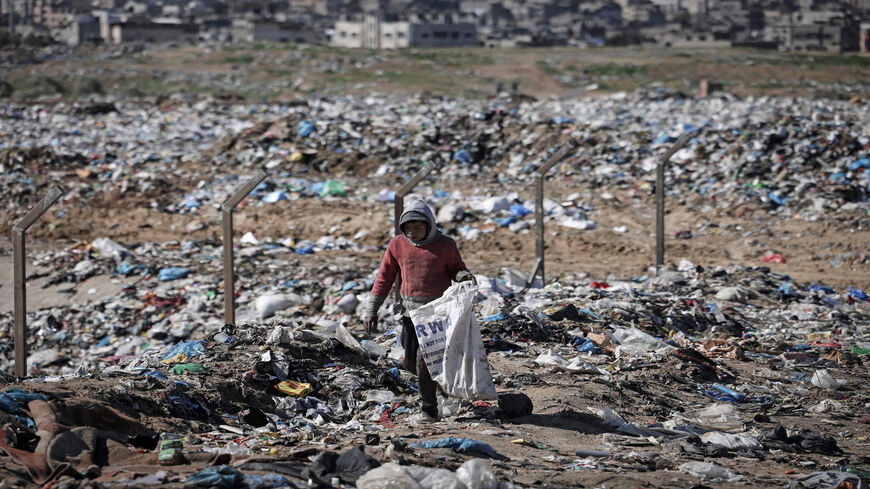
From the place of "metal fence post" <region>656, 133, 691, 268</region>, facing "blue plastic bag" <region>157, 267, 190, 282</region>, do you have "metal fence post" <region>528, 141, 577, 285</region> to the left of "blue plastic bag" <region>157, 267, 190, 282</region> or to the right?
left

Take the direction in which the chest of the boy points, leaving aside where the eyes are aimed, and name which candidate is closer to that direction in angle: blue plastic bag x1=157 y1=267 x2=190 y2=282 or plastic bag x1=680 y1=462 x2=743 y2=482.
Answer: the plastic bag

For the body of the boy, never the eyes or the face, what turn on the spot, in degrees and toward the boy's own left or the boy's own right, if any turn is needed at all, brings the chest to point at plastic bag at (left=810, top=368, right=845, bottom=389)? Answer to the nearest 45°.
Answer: approximately 135° to the boy's own left

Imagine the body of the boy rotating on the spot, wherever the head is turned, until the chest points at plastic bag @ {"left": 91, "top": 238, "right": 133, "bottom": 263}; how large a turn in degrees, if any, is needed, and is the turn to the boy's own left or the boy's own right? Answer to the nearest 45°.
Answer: approximately 135° to the boy's own right

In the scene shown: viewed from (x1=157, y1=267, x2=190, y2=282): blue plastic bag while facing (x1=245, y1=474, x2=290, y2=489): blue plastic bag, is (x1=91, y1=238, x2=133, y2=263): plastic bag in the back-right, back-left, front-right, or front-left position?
back-right

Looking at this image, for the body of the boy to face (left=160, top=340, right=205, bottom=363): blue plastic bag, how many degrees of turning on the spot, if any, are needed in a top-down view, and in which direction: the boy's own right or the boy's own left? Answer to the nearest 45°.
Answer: approximately 135° to the boy's own right

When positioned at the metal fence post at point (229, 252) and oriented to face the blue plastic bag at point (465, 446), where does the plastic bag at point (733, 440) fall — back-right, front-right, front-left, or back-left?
front-left

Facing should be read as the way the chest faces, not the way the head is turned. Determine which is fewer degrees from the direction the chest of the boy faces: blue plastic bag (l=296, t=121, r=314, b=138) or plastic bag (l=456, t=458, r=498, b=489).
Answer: the plastic bag

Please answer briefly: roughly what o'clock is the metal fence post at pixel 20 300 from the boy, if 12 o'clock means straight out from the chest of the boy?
The metal fence post is roughly at 4 o'clock from the boy.

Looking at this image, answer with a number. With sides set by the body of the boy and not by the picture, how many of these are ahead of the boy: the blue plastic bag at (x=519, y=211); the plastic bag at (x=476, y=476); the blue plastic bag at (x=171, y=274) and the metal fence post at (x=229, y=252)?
1

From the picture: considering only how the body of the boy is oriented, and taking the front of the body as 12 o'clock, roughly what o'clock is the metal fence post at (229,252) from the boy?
The metal fence post is roughly at 5 o'clock from the boy.

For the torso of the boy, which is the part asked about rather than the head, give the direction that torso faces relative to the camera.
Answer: toward the camera

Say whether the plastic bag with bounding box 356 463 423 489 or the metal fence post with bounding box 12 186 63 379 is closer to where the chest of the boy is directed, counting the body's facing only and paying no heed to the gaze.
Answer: the plastic bag

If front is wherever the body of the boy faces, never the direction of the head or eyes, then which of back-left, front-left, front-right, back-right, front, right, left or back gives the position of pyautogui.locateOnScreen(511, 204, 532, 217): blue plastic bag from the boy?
back

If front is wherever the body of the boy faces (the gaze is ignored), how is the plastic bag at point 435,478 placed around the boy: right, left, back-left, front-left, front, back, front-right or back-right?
front

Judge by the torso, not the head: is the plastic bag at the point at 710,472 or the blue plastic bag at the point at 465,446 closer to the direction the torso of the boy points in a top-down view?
the blue plastic bag

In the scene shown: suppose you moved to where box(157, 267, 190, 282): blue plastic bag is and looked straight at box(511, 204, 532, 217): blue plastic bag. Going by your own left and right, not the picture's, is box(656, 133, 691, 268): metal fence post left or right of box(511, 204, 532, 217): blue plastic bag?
right

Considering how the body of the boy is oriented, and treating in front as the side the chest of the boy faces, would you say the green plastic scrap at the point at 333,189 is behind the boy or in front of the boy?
behind

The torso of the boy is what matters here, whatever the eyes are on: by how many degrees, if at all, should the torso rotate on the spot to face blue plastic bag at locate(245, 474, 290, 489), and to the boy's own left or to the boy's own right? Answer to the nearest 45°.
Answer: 0° — they already face it

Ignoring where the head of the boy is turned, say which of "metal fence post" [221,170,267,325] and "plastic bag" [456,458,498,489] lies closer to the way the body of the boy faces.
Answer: the plastic bag
